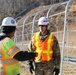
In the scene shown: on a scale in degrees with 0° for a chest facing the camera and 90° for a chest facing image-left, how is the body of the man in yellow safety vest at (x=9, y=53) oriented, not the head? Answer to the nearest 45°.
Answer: approximately 225°

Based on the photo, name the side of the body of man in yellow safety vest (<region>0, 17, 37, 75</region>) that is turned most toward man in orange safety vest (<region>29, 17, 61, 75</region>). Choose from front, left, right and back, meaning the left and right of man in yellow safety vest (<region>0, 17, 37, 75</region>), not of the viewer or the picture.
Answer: front

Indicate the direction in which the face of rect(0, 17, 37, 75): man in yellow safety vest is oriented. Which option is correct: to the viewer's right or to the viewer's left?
to the viewer's right

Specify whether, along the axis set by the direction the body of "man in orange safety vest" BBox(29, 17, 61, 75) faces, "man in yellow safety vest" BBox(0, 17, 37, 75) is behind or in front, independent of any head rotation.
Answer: in front

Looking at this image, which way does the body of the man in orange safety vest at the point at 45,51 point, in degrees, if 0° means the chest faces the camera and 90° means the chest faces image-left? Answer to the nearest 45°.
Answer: approximately 45°

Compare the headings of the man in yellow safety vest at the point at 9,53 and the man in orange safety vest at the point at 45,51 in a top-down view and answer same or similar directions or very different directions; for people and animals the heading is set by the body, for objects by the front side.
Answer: very different directions
